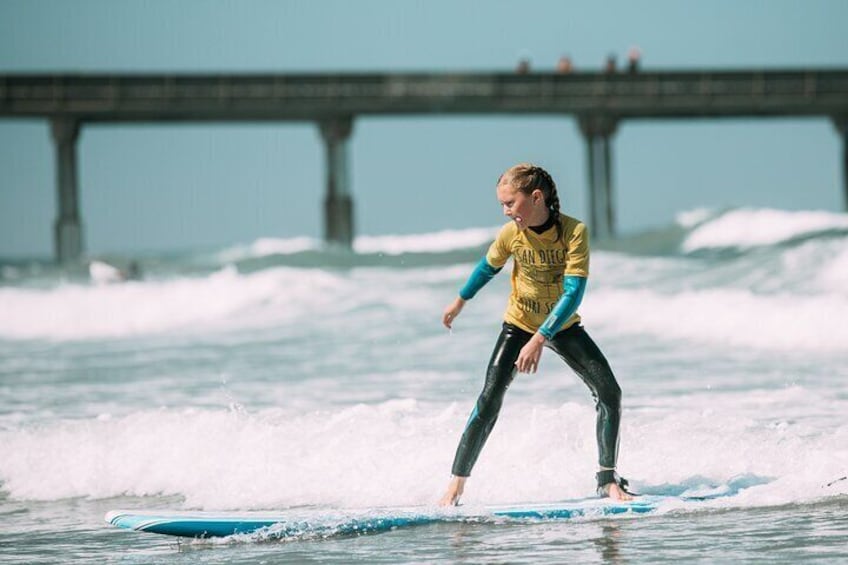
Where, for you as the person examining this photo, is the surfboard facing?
facing to the left of the viewer

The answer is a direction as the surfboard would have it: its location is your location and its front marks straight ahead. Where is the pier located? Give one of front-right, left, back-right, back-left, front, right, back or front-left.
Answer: right

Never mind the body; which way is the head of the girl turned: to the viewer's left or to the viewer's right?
to the viewer's left

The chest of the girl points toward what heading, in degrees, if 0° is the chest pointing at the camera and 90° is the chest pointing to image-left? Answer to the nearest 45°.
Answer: approximately 45°

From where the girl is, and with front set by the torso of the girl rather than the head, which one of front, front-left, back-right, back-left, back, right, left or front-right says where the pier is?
back-right
